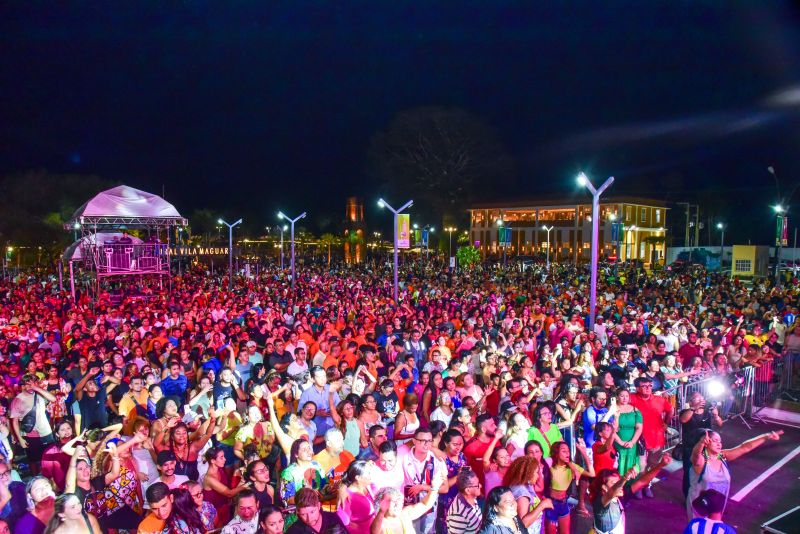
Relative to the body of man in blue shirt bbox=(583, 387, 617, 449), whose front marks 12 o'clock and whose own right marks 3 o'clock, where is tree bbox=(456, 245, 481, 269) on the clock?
The tree is roughly at 7 o'clock from the man in blue shirt.

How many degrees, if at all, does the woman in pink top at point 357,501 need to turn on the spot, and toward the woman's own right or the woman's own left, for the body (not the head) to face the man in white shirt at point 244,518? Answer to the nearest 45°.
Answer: approximately 135° to the woman's own right

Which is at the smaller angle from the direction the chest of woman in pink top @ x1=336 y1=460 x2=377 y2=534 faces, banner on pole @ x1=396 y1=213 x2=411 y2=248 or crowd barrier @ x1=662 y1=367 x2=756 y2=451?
the crowd barrier

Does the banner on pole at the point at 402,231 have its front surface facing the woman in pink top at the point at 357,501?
yes

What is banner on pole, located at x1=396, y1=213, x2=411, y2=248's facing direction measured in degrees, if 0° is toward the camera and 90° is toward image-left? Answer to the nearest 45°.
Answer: approximately 0°

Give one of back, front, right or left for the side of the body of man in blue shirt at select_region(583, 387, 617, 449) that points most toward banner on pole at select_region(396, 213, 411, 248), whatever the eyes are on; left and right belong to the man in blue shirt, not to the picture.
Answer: back

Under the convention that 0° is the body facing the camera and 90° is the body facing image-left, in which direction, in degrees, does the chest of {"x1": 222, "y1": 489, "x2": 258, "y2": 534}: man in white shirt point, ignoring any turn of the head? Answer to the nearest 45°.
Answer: approximately 315°

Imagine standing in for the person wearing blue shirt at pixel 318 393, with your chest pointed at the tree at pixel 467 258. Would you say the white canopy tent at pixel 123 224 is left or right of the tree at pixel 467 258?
left

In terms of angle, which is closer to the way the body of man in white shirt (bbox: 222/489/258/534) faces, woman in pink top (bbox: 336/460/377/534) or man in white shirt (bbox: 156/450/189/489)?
the woman in pink top

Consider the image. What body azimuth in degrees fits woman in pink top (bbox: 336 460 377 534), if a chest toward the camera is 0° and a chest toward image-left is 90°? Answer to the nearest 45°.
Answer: approximately 315°

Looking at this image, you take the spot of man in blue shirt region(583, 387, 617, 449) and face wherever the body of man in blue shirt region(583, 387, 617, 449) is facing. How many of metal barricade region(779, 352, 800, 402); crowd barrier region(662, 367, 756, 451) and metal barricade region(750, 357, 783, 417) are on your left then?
3

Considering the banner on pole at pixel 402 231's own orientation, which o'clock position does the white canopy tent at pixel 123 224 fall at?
The white canopy tent is roughly at 3 o'clock from the banner on pole.
